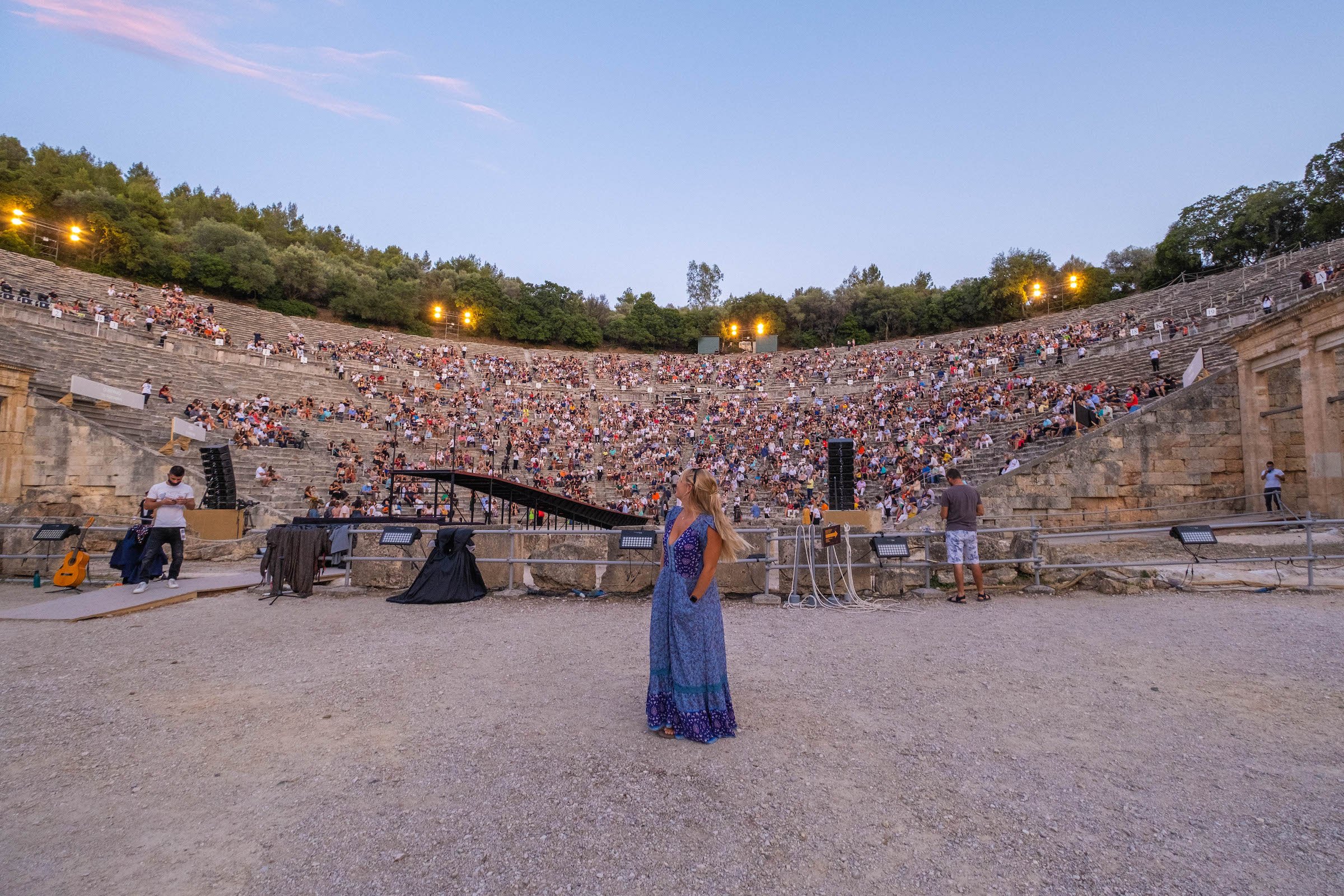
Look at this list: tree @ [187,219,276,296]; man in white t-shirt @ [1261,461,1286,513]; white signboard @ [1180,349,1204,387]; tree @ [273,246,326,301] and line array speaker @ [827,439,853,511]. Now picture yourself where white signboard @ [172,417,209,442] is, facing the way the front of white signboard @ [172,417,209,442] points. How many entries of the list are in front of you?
3

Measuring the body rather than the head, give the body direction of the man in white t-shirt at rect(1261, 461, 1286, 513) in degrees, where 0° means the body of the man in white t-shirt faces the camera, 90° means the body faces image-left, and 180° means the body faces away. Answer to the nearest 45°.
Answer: approximately 0°

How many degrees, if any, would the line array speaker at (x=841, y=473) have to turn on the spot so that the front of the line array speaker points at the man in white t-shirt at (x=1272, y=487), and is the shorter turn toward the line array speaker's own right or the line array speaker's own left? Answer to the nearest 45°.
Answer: approximately 90° to the line array speaker's own right

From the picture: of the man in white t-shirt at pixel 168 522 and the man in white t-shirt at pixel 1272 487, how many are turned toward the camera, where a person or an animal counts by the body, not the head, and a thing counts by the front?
2

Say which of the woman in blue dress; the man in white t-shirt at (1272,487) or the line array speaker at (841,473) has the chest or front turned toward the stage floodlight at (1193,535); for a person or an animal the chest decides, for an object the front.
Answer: the man in white t-shirt

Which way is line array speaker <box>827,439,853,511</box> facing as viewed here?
away from the camera

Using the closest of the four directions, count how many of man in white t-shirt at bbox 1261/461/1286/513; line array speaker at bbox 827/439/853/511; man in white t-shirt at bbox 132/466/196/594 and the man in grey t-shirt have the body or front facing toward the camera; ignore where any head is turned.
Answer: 2

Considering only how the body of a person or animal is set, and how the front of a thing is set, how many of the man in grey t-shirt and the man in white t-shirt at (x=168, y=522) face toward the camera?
1

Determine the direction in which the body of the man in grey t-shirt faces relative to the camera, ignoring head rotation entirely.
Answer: away from the camera
